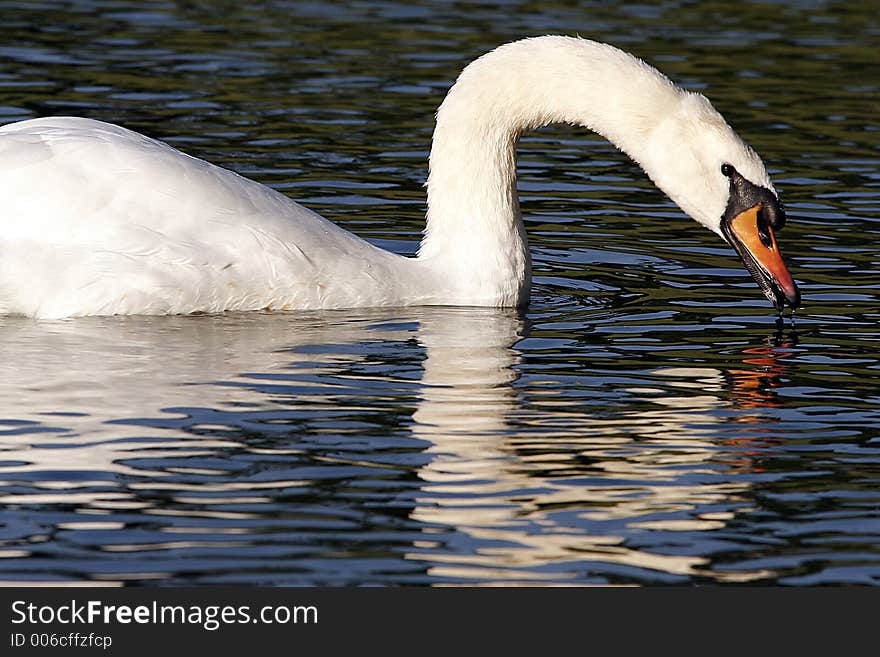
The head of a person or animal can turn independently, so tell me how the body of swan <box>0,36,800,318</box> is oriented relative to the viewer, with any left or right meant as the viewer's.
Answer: facing to the right of the viewer
